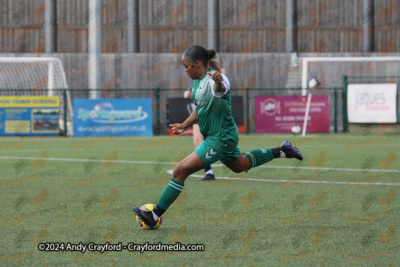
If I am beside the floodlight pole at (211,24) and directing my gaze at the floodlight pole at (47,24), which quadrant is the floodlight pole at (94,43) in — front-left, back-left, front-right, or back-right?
front-left

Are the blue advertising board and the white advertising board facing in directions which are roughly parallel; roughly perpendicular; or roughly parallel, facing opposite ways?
roughly parallel

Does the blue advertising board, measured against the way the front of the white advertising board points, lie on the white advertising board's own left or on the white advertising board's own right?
on the white advertising board's own right

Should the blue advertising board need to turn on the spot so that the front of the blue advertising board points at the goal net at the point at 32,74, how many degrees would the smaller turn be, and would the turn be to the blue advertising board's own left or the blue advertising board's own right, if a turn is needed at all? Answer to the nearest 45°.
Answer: approximately 135° to the blue advertising board's own right

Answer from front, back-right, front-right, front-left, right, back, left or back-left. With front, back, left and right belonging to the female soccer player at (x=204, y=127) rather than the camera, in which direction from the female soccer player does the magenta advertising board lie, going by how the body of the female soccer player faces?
right

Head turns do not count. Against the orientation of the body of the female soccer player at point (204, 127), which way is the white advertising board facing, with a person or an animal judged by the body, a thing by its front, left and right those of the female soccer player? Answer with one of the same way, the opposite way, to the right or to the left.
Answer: to the left

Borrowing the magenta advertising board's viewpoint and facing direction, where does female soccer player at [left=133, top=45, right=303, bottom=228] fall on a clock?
The female soccer player is roughly at 12 o'clock from the magenta advertising board.

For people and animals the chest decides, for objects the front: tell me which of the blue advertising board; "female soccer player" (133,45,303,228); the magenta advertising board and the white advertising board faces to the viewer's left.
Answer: the female soccer player

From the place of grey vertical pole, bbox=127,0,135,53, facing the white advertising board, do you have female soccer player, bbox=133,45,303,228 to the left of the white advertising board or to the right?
right

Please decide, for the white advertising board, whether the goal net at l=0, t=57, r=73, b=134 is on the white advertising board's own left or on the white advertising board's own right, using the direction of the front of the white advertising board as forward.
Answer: on the white advertising board's own right

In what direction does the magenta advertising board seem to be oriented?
toward the camera

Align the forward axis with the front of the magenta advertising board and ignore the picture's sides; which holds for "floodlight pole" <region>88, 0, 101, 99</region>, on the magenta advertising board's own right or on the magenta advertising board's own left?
on the magenta advertising board's own right

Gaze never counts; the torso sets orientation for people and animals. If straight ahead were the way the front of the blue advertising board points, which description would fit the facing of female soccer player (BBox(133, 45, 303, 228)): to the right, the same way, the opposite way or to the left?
to the right

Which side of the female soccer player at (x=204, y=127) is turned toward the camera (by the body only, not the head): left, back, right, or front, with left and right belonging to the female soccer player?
left

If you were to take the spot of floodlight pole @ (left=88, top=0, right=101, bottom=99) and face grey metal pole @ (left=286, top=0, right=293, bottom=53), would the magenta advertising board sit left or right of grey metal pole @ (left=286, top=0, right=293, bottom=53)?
right

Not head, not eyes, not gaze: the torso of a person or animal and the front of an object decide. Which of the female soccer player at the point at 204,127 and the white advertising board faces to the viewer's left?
the female soccer player

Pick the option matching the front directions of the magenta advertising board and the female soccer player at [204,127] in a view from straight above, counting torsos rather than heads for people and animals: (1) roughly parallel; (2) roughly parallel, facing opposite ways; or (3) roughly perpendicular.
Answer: roughly perpendicular
